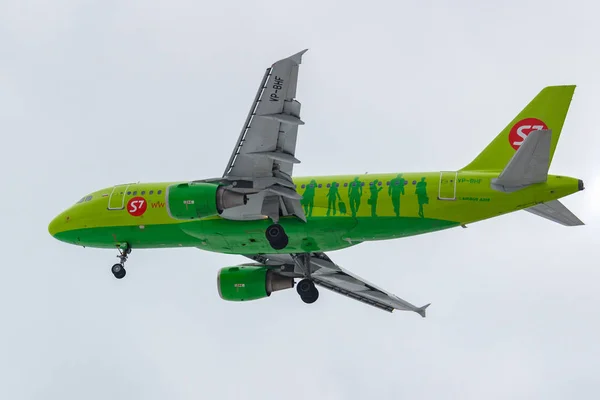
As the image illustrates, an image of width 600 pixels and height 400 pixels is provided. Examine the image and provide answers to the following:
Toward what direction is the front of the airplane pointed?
to the viewer's left

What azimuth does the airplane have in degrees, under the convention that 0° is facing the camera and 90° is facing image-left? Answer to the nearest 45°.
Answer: approximately 90°
